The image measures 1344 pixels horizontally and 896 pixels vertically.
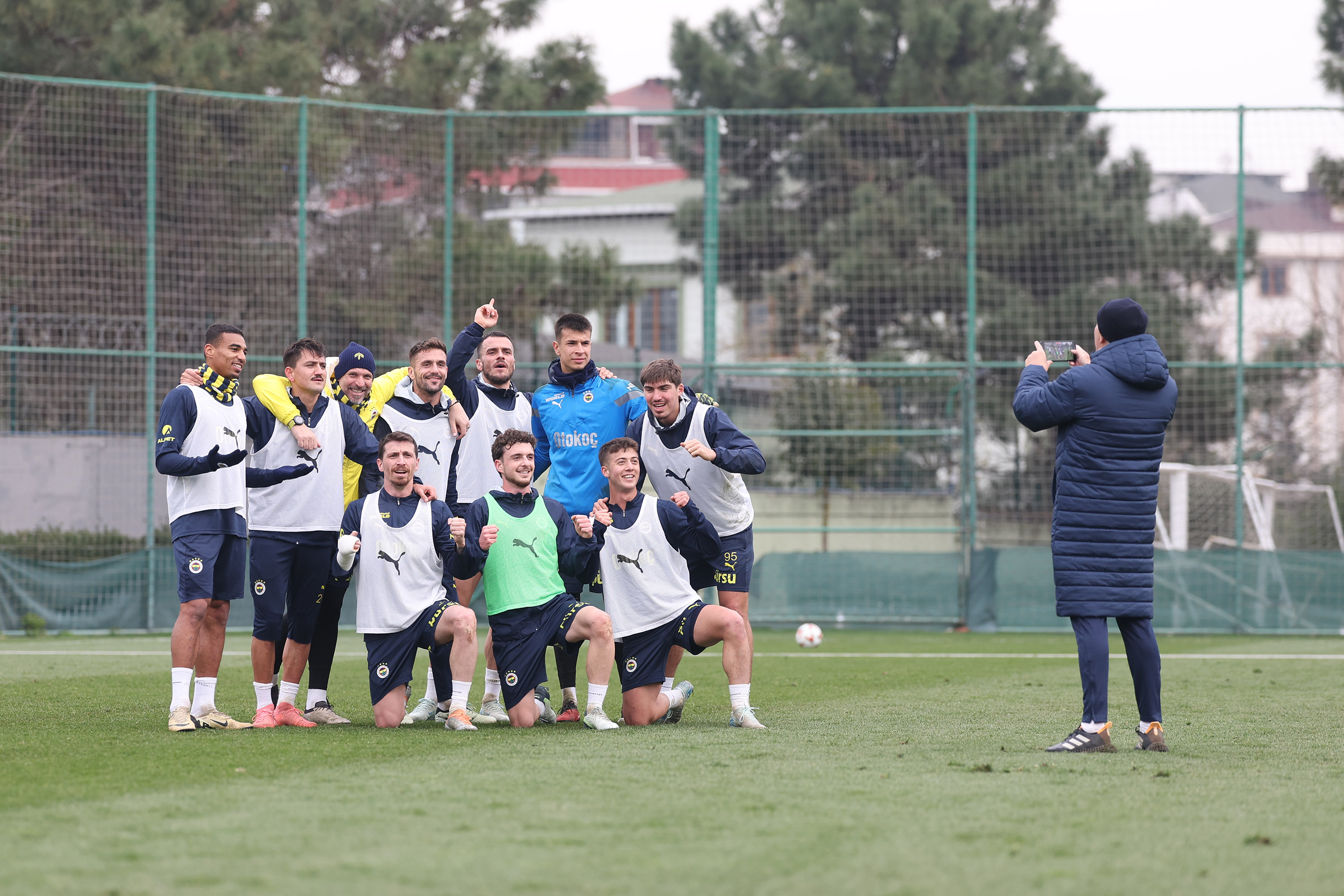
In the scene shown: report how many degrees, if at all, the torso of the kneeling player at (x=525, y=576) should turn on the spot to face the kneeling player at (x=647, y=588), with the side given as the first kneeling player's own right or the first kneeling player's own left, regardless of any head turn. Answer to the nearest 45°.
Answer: approximately 45° to the first kneeling player's own left

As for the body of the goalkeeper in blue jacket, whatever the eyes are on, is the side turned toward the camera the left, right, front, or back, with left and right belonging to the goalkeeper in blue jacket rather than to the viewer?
front

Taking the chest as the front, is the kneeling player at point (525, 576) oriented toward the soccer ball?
no

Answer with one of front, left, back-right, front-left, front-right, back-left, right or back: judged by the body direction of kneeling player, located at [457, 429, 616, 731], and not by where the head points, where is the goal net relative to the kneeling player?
left

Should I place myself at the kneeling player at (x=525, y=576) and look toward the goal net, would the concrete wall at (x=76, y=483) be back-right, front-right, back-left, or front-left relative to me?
front-left

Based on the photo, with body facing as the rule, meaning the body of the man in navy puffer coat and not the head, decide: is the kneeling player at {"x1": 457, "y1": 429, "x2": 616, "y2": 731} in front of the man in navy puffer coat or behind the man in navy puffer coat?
in front

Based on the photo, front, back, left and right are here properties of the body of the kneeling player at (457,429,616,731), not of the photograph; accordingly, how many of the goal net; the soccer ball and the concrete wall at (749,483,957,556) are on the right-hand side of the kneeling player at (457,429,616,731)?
0

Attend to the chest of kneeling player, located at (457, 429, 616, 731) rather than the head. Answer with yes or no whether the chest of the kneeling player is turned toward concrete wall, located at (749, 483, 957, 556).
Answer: no

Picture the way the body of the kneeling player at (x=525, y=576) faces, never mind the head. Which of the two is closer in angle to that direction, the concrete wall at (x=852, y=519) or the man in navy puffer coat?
the man in navy puffer coat

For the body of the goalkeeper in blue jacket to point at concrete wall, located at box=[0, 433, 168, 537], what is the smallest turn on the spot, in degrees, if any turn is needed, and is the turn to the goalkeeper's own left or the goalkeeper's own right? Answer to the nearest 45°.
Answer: approximately 135° to the goalkeeper's own right

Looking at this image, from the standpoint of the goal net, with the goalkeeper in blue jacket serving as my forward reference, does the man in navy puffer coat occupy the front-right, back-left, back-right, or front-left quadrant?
front-left

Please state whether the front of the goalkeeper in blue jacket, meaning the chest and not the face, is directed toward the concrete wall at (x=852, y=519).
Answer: no

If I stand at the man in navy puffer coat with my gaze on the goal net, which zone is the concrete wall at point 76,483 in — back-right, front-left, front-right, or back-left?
front-left

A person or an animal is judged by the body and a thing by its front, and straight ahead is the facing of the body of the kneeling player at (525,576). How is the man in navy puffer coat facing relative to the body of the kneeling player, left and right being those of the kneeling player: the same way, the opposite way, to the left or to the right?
the opposite way

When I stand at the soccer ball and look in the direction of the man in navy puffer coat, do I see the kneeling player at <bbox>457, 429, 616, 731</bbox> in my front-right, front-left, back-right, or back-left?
front-right

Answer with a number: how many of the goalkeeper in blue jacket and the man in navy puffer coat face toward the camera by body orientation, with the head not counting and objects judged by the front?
1

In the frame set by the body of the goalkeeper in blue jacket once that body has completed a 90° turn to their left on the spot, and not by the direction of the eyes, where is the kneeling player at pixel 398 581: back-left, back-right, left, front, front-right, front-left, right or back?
back-right

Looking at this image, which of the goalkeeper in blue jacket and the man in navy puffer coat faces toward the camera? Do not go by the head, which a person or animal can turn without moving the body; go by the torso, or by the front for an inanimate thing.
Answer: the goalkeeper in blue jacket
